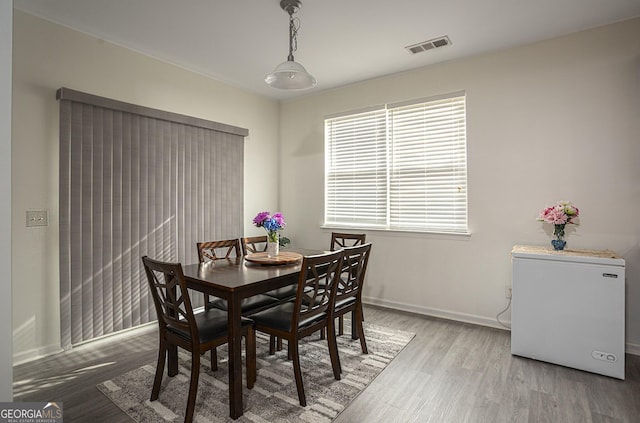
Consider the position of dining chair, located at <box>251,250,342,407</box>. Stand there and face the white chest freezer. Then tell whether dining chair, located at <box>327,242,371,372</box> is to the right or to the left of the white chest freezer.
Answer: left

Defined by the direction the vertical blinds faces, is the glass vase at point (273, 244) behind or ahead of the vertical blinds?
ahead

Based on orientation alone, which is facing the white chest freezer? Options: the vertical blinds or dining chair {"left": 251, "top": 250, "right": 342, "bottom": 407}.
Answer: the vertical blinds

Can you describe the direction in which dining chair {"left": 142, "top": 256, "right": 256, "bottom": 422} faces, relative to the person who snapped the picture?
facing away from the viewer and to the right of the viewer

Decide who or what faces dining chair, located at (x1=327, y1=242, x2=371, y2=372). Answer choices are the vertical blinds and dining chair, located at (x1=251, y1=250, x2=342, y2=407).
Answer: the vertical blinds

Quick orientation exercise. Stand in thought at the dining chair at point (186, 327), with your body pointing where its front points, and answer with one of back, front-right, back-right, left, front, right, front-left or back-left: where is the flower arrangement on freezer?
front-right

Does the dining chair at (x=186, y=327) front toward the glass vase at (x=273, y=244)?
yes

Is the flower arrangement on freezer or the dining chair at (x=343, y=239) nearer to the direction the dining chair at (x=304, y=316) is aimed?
the dining chair

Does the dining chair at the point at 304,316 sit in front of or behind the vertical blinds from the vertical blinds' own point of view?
in front

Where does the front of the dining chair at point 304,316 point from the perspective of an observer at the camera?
facing away from the viewer and to the left of the viewer
